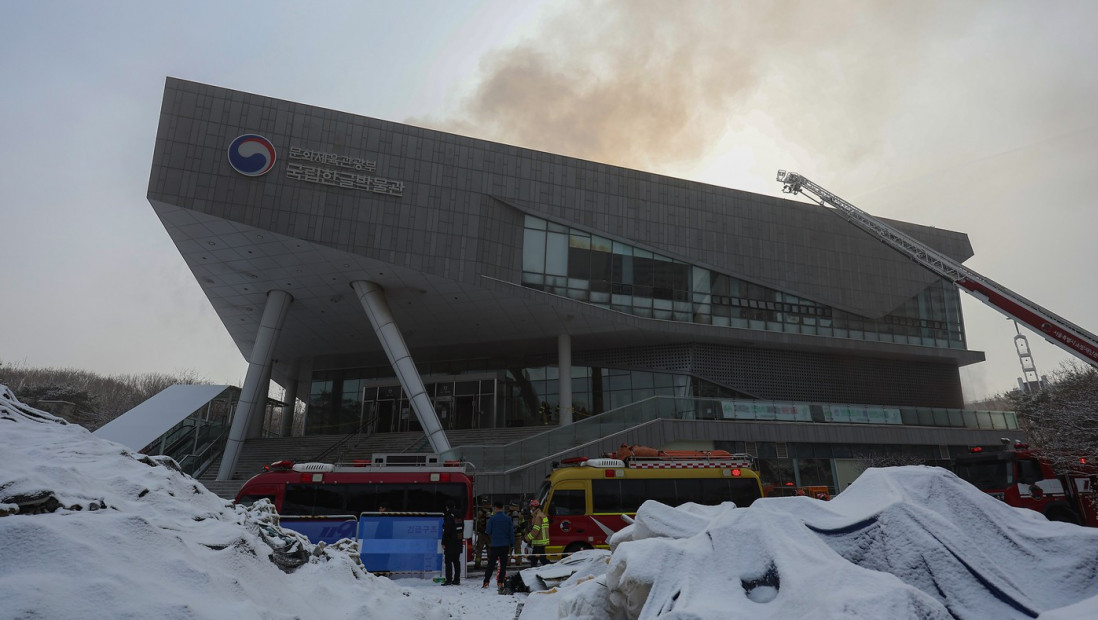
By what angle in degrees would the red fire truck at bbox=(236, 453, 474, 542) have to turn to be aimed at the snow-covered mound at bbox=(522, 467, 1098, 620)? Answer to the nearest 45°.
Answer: approximately 90° to its left

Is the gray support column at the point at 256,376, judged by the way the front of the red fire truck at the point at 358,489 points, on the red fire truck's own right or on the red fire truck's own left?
on the red fire truck's own right

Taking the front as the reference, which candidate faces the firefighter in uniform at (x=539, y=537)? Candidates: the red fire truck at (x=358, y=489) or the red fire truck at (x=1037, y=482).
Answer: the red fire truck at (x=1037, y=482)
